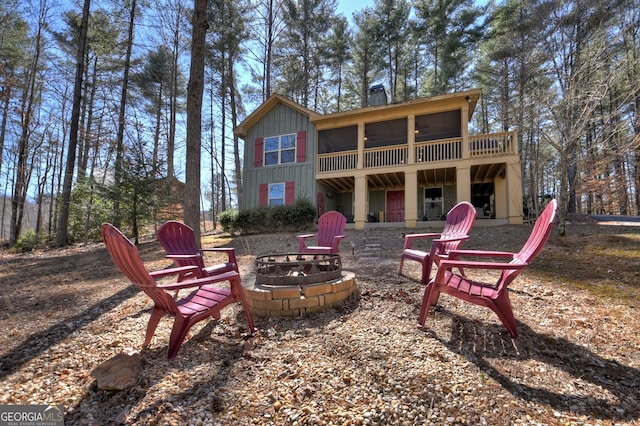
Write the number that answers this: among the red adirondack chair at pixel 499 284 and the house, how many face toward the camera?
1

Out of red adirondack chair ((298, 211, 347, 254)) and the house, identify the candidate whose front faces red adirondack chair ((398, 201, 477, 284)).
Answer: the house

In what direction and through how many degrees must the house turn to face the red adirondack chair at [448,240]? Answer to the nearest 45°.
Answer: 0° — it already faces it

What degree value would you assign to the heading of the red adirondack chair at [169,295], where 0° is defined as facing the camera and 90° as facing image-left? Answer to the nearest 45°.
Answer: approximately 225°

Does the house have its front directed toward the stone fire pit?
yes

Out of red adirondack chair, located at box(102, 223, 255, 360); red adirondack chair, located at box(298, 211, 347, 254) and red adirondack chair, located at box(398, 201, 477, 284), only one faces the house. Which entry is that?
red adirondack chair, located at box(102, 223, 255, 360)

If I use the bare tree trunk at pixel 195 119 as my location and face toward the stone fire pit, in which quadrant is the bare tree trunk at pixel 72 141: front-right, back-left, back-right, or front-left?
back-right

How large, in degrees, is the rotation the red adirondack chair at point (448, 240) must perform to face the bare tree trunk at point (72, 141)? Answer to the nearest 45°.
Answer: approximately 45° to its right

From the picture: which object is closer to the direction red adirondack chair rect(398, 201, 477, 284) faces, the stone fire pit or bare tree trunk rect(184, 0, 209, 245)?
the stone fire pit

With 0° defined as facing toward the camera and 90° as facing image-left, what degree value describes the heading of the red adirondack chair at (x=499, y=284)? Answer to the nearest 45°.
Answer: approximately 90°

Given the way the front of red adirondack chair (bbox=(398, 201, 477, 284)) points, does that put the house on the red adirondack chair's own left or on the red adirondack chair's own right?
on the red adirondack chair's own right

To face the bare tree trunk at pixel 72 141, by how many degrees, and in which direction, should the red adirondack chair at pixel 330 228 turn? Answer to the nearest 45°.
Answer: approximately 90° to its right

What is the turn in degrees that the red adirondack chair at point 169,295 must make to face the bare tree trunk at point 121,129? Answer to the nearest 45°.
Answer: approximately 45° to its left

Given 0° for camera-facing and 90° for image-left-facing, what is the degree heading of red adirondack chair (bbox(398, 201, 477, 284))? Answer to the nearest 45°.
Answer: approximately 45°

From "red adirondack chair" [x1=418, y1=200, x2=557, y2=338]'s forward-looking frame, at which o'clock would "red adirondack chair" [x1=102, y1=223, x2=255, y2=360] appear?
"red adirondack chair" [x1=102, y1=223, x2=255, y2=360] is roughly at 11 o'clock from "red adirondack chair" [x1=418, y1=200, x2=557, y2=338].
